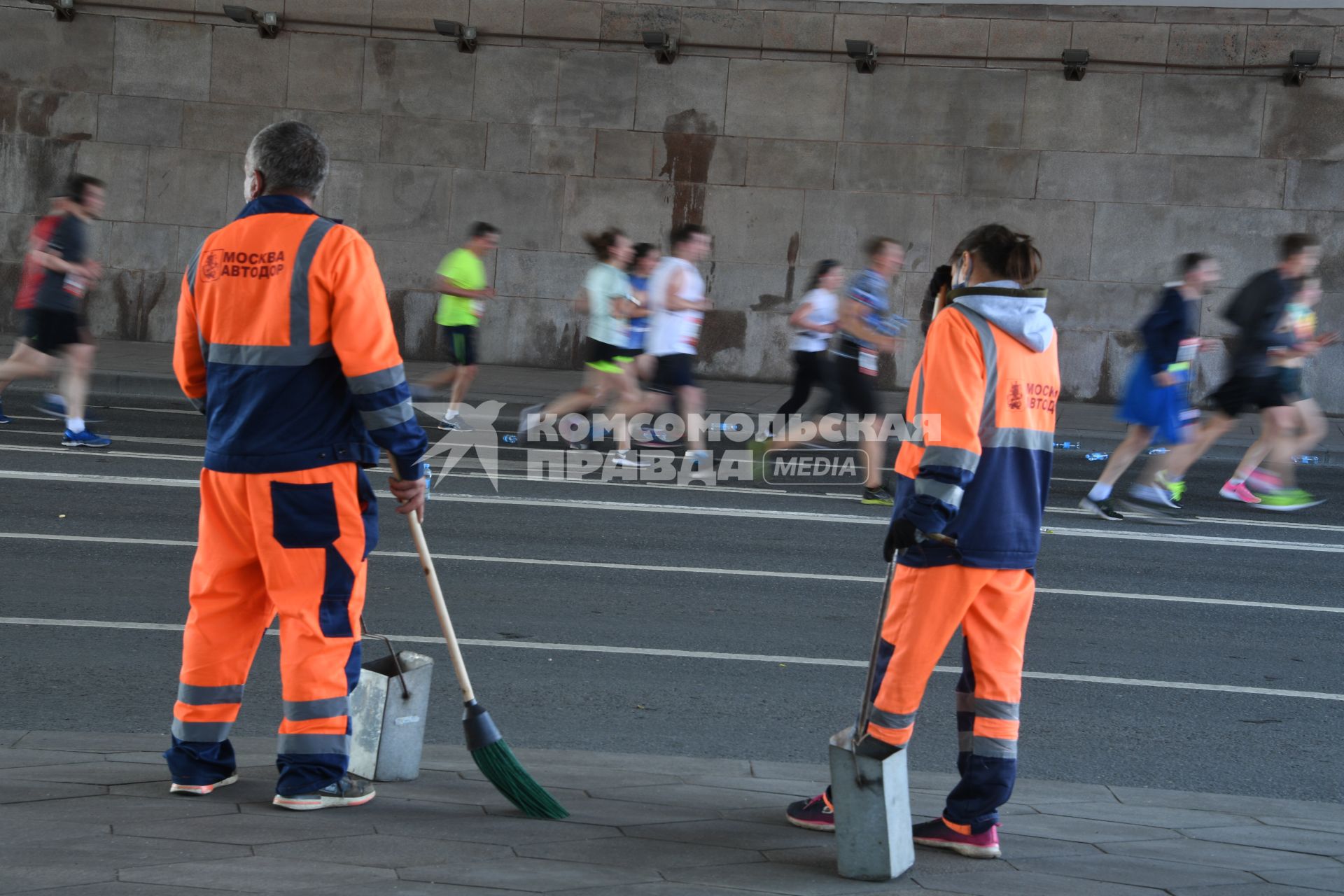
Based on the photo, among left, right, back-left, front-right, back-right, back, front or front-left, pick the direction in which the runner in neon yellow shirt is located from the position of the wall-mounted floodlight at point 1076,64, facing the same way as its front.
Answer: front-right

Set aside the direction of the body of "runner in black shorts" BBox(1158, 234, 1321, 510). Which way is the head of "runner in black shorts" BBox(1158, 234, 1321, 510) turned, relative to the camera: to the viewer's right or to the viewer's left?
to the viewer's right

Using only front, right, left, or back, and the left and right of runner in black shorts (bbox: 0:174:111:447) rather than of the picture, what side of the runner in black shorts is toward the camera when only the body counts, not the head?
right

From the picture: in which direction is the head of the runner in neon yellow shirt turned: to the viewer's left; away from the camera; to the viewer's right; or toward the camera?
to the viewer's right

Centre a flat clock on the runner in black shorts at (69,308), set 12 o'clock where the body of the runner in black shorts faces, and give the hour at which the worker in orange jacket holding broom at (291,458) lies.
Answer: The worker in orange jacket holding broom is roughly at 3 o'clock from the runner in black shorts.

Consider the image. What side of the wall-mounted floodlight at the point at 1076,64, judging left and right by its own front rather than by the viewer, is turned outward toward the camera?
front

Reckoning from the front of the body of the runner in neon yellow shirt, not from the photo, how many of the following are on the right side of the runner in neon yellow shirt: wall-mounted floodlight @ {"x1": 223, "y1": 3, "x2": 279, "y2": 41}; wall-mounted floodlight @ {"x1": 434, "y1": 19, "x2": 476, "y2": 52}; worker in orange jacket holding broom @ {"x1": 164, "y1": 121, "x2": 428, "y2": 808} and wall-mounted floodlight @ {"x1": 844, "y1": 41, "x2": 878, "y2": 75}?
1

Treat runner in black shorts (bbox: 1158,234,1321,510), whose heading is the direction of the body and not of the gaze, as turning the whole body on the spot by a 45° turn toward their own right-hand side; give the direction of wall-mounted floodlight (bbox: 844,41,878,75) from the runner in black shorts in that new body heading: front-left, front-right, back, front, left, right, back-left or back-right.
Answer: back

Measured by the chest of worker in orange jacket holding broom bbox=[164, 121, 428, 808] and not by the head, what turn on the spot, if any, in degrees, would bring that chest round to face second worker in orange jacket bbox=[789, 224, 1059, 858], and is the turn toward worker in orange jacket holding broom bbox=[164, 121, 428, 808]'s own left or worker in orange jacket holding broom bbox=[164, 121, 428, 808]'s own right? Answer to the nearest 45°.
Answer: approximately 45° to worker in orange jacket holding broom bbox=[164, 121, 428, 808]'s own right

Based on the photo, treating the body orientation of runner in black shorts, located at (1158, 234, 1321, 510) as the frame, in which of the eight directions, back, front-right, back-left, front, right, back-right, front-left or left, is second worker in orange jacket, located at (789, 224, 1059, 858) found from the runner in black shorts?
right

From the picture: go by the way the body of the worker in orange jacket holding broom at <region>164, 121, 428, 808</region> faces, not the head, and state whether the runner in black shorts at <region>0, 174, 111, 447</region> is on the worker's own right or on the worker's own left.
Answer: on the worker's own left

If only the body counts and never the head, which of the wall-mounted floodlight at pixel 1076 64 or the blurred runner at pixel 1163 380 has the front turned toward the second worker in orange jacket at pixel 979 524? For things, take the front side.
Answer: the wall-mounted floodlight

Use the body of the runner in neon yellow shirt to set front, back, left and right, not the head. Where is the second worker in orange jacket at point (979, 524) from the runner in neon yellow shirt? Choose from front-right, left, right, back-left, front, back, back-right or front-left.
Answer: right
